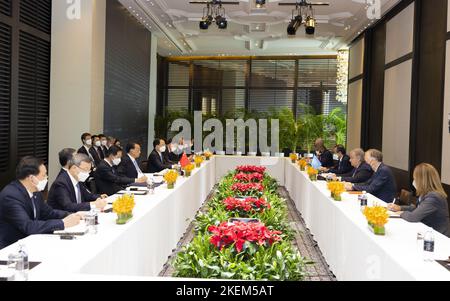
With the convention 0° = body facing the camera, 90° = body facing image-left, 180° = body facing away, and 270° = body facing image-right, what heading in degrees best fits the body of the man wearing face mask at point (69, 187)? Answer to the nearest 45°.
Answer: approximately 315°

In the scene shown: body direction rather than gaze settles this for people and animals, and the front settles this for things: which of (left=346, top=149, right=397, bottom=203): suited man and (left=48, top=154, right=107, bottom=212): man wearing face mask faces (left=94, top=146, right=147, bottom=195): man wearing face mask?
the suited man

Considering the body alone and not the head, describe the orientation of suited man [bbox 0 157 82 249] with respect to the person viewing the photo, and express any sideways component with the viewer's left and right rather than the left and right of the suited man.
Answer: facing to the right of the viewer

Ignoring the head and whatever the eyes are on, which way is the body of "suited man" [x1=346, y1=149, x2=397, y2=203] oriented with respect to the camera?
to the viewer's left

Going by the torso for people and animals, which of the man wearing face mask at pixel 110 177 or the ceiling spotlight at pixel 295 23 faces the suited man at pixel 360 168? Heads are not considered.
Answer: the man wearing face mask

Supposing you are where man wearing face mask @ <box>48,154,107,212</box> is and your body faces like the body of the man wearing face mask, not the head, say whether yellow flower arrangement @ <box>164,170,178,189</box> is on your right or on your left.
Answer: on your left

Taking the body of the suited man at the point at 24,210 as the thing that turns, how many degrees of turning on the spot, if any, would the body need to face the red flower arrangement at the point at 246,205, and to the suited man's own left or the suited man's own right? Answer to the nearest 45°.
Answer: approximately 45° to the suited man's own left

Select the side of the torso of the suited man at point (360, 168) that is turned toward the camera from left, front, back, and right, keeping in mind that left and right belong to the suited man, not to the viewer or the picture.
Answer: left

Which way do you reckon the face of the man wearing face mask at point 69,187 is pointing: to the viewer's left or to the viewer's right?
to the viewer's right

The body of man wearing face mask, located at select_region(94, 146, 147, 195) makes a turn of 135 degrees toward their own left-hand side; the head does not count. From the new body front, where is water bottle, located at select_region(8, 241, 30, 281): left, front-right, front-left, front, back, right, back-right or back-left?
back-left

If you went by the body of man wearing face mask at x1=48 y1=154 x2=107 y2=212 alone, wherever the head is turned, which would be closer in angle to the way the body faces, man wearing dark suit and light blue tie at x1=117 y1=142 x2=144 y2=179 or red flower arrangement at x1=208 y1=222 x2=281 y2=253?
the red flower arrangement

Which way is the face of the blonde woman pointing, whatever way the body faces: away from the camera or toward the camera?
away from the camera

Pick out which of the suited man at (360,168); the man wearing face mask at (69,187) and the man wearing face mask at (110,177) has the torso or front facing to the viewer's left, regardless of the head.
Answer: the suited man
